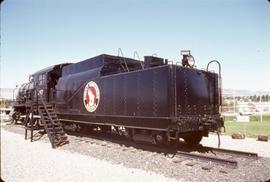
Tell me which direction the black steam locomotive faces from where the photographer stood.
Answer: facing away from the viewer and to the left of the viewer
